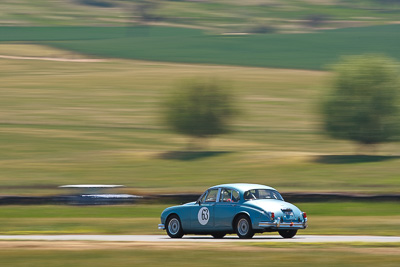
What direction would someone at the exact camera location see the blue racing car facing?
facing away from the viewer and to the left of the viewer
